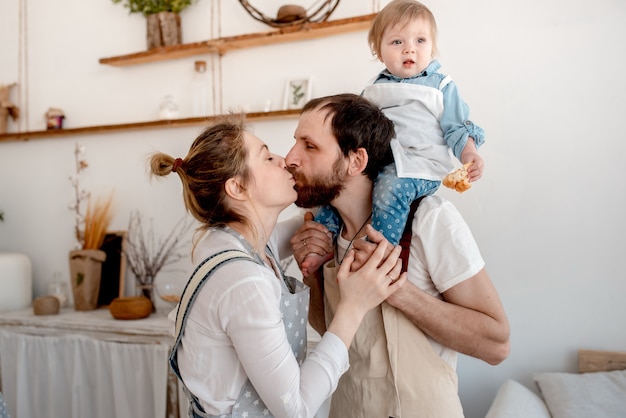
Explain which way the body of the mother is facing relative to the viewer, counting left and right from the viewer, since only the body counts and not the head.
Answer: facing to the right of the viewer

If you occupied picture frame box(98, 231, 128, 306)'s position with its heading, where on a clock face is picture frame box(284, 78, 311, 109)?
picture frame box(284, 78, 311, 109) is roughly at 9 o'clock from picture frame box(98, 231, 128, 306).

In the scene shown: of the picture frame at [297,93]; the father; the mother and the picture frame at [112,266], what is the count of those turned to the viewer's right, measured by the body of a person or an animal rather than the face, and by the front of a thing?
1

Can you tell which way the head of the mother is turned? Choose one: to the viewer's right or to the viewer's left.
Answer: to the viewer's right

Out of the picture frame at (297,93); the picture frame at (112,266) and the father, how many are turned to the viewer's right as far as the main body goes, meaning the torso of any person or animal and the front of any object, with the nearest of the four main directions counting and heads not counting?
0

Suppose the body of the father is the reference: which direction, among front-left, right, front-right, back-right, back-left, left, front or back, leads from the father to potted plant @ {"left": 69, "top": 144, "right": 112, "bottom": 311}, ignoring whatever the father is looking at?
right

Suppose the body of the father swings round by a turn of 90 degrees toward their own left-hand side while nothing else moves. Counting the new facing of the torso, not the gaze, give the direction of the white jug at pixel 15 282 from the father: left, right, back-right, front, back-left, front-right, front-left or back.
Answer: back

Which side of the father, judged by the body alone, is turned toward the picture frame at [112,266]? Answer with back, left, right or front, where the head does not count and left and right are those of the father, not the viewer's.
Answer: right

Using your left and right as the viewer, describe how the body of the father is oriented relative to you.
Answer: facing the viewer and to the left of the viewer

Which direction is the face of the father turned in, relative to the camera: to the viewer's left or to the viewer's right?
to the viewer's left
